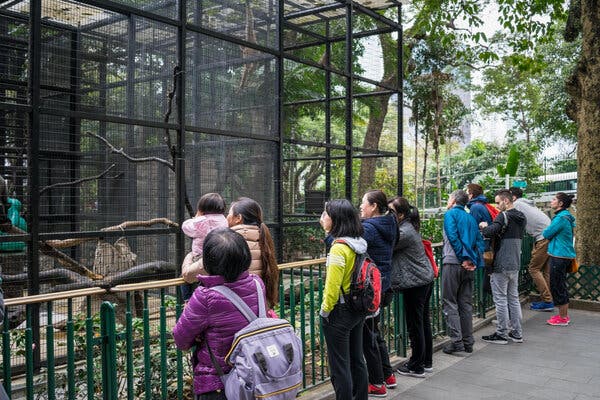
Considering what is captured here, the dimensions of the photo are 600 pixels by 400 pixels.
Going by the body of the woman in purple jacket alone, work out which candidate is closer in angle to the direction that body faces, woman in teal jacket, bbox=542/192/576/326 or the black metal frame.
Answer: the black metal frame

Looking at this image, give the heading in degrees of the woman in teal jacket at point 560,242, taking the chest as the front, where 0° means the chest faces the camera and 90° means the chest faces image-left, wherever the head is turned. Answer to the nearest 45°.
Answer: approximately 90°

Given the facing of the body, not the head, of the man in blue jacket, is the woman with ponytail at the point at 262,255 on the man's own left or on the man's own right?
on the man's own left

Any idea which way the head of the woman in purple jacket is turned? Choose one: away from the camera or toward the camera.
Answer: away from the camera

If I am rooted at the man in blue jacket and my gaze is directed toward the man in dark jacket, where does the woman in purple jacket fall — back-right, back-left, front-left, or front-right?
back-right

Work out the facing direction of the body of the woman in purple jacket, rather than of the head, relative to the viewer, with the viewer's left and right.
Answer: facing away from the viewer and to the left of the viewer

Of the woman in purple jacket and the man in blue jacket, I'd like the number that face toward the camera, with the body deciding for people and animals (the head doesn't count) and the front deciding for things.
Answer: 0

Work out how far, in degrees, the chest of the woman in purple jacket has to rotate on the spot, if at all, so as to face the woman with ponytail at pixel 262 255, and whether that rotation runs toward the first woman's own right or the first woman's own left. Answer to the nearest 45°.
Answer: approximately 45° to the first woman's own right

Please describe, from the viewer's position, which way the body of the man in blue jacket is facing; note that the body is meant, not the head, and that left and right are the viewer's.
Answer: facing away from the viewer and to the left of the viewer

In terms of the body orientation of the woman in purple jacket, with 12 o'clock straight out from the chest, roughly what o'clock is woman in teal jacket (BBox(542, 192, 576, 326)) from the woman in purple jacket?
The woman in teal jacket is roughly at 3 o'clock from the woman in purple jacket.

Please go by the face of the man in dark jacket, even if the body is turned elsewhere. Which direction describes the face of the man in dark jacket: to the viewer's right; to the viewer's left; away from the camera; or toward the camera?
to the viewer's left
